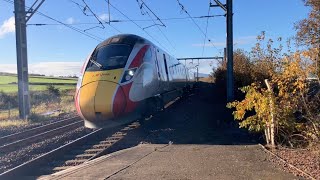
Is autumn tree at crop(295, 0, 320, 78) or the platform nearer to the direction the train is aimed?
the platform

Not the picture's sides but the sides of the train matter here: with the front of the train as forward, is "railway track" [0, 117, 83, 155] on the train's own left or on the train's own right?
on the train's own right

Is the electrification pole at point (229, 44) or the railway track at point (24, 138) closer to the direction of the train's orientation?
the railway track

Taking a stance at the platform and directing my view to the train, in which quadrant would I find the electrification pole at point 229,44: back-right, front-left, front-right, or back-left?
front-right
